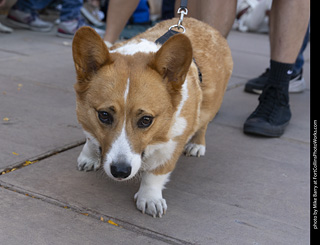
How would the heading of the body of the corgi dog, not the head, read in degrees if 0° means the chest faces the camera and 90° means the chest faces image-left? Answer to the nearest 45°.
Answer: approximately 45°
